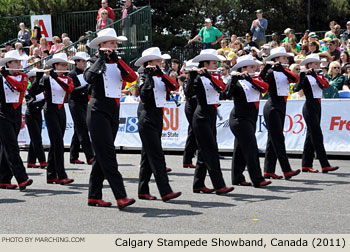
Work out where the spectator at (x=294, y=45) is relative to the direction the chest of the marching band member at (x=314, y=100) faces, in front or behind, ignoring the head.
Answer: behind

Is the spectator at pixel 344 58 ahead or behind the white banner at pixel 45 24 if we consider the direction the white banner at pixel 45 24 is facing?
ahead

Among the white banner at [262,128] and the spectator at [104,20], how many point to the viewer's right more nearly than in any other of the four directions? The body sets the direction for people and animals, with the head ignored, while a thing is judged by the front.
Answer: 0

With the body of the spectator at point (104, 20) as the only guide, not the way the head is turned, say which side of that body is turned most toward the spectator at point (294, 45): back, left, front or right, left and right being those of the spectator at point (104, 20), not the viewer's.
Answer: left
